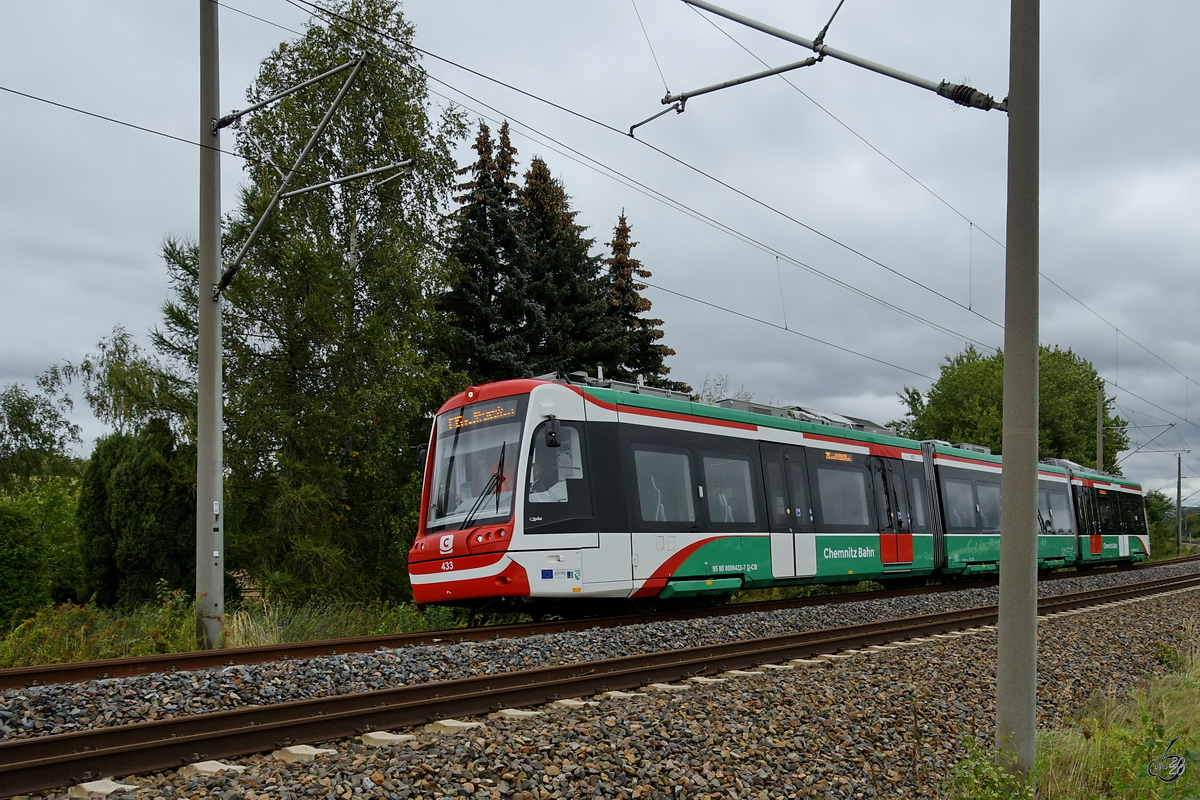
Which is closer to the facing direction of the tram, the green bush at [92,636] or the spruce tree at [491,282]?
the green bush

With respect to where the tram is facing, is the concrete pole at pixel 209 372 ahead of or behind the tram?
ahead

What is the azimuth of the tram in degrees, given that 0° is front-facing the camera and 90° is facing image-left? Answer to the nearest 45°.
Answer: approximately 45°

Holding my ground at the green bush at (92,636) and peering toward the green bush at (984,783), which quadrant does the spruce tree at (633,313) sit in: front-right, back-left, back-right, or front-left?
back-left

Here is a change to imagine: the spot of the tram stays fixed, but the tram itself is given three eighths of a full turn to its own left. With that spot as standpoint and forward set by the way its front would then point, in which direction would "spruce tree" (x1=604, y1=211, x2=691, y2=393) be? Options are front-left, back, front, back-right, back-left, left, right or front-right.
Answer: left

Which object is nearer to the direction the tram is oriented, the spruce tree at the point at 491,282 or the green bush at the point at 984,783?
the green bush

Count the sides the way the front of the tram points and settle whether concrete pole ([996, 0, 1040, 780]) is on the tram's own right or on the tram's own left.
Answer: on the tram's own left

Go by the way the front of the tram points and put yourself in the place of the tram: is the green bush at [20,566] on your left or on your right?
on your right

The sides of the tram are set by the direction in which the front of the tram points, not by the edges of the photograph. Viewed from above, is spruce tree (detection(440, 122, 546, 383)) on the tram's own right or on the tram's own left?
on the tram's own right

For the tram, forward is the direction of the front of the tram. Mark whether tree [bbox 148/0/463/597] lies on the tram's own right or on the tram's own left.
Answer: on the tram's own right
